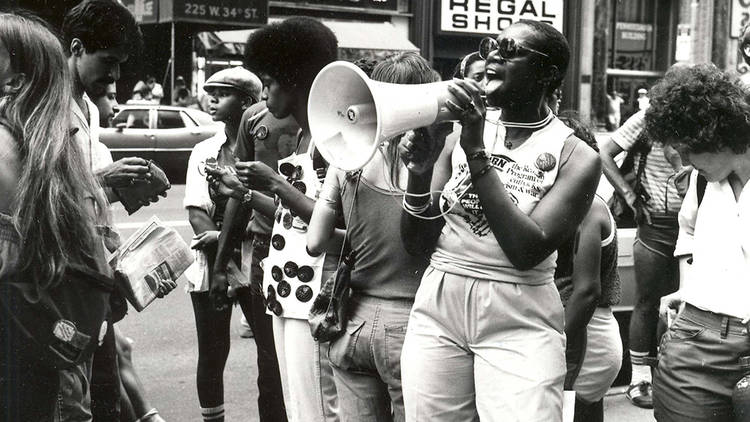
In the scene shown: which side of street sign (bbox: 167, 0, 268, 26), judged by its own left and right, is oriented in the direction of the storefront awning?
left

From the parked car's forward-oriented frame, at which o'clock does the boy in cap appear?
The boy in cap is roughly at 9 o'clock from the parked car.

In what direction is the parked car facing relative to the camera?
to the viewer's left

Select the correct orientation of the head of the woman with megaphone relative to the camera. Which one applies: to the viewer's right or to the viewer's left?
to the viewer's left

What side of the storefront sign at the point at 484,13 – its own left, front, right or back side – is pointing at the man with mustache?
front

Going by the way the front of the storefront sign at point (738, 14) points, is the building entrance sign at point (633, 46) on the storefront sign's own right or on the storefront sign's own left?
on the storefront sign's own right

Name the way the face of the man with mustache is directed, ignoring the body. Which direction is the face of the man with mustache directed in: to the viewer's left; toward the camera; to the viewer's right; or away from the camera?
to the viewer's right

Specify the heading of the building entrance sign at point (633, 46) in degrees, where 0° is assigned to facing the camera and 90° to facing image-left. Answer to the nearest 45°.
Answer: approximately 0°
